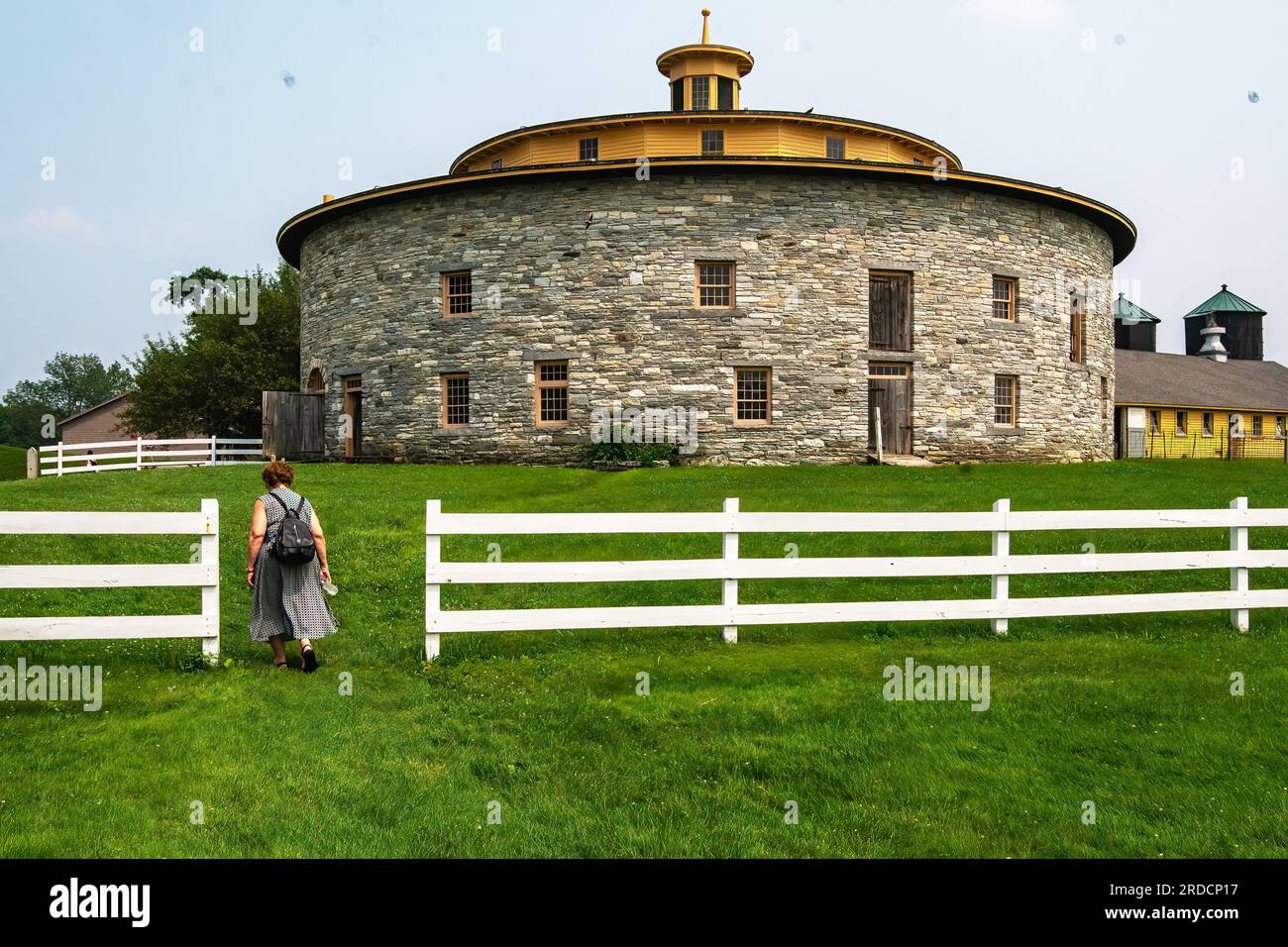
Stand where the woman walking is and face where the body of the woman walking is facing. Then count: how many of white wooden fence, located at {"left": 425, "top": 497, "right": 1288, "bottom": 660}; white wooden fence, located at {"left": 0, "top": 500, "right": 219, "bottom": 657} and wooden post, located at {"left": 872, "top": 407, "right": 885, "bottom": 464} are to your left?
1

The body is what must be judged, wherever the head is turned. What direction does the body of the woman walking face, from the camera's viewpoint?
away from the camera

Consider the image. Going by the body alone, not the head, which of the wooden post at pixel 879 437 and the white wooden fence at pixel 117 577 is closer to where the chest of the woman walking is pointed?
the wooden post

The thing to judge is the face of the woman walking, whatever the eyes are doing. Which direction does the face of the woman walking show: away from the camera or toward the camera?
away from the camera

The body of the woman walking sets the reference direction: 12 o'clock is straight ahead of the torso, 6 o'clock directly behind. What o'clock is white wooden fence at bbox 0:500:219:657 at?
The white wooden fence is roughly at 9 o'clock from the woman walking.

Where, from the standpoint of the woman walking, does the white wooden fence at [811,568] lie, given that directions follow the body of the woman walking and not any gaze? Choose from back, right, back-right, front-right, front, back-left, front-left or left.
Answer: right
